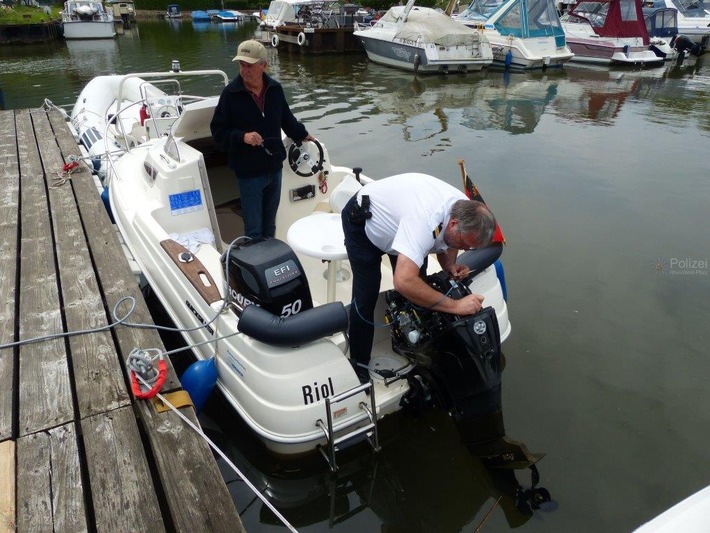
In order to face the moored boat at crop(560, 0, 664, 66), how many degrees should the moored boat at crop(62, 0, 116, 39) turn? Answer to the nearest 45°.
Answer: approximately 135° to its right

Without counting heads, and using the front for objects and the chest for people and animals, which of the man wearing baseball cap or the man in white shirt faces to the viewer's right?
the man in white shirt

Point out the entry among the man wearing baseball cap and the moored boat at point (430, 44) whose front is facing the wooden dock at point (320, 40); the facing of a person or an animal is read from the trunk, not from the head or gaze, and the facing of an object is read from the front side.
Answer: the moored boat

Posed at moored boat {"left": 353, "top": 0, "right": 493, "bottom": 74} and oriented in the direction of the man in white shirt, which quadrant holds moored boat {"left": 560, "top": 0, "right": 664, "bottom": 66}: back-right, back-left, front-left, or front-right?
back-left

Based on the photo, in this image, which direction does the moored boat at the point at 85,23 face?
away from the camera

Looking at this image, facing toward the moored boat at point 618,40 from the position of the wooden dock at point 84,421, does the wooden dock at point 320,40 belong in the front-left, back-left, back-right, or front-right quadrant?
front-left

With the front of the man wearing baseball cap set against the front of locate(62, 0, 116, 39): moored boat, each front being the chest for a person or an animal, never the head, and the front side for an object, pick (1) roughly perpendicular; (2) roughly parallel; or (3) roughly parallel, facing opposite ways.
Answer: roughly parallel, facing opposite ways

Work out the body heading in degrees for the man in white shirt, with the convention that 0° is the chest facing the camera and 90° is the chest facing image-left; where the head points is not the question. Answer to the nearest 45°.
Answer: approximately 270°

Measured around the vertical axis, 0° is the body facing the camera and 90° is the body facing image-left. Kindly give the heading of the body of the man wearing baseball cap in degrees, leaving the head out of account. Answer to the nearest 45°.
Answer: approximately 0°

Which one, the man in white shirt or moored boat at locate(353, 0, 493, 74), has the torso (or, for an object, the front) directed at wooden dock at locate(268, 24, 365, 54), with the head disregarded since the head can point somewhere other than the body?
the moored boat

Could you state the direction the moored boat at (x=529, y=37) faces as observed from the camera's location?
facing away from the viewer and to the left of the viewer

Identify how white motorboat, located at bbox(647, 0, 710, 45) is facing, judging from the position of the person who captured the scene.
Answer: facing away from the viewer and to the left of the viewer

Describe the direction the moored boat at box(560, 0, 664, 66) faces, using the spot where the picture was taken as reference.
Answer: facing away from the viewer and to the left of the viewer

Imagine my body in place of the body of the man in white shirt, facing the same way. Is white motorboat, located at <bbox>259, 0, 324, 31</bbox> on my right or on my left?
on my left
